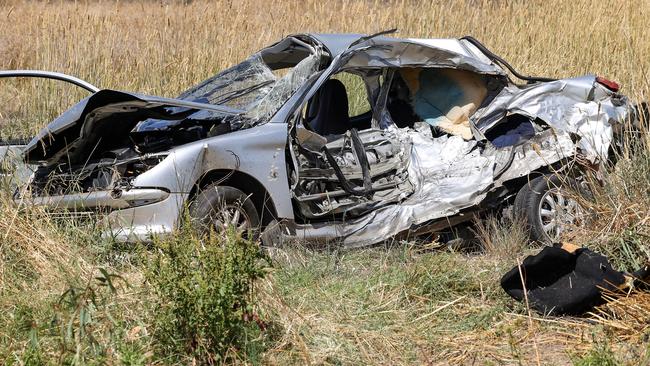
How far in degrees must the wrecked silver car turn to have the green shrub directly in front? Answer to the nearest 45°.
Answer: approximately 45° to its left

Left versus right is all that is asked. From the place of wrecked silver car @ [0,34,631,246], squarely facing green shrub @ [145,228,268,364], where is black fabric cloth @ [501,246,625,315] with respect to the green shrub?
left

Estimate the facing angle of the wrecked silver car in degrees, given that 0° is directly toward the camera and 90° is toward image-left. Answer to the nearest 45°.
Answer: approximately 45°

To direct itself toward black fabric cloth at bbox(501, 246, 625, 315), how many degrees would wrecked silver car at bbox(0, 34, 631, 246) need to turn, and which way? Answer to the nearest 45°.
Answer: approximately 90° to its left

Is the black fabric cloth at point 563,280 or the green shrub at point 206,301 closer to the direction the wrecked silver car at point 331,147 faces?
the green shrub
